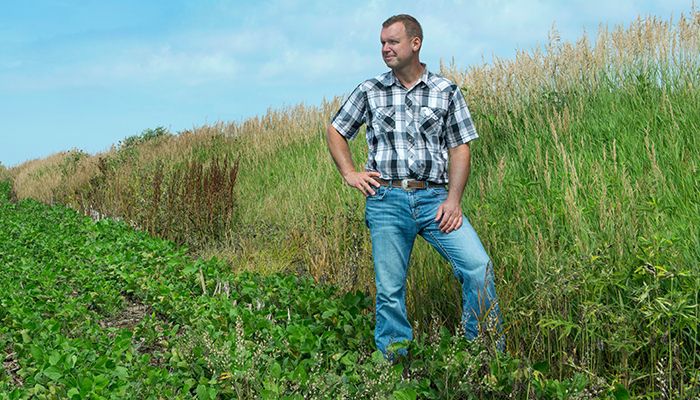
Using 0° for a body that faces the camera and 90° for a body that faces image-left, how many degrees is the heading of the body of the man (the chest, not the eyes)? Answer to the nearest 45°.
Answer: approximately 0°
